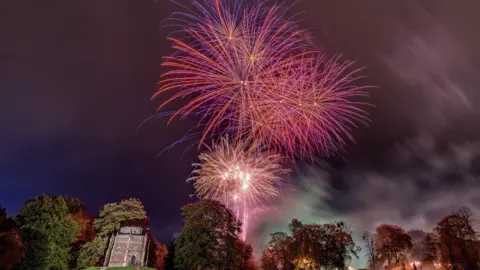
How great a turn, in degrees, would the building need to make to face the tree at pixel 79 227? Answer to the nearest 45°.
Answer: approximately 135° to its right

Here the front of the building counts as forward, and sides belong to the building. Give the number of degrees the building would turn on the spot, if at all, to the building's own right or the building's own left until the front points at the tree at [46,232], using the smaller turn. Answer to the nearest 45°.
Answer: approximately 45° to the building's own right

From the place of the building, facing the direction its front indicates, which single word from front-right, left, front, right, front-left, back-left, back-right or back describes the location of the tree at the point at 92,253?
right

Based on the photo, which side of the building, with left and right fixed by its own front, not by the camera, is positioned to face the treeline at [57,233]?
right

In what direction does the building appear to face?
toward the camera

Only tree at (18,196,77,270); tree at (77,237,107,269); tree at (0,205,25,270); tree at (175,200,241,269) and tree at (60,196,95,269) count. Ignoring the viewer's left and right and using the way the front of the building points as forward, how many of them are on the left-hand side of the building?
1
